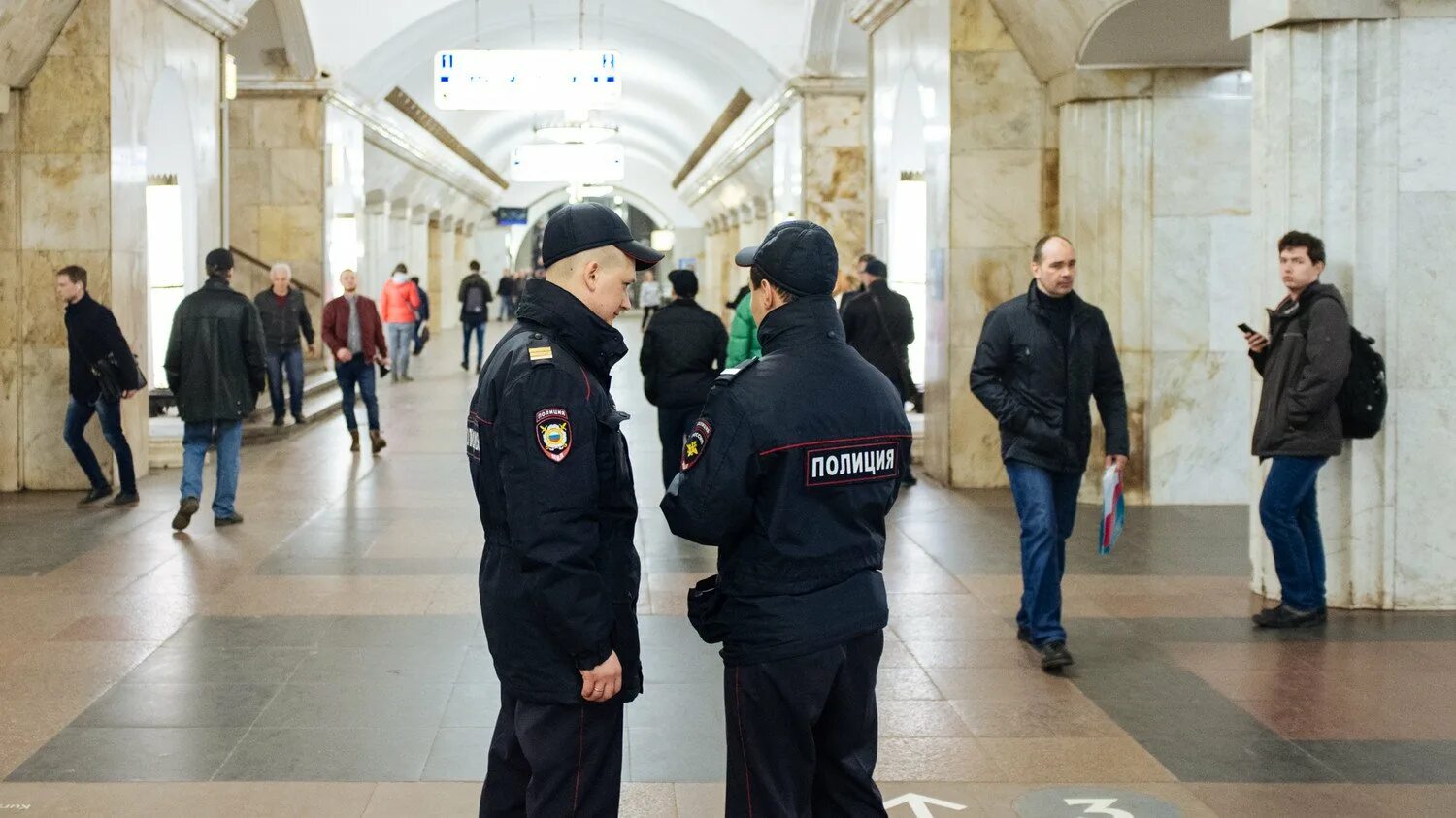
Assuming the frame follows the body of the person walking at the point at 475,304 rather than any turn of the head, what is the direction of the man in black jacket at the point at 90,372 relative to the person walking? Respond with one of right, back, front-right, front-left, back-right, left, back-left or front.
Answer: back

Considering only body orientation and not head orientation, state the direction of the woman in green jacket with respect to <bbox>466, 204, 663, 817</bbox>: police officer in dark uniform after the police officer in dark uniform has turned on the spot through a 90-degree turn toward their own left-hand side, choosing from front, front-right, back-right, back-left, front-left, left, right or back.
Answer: front

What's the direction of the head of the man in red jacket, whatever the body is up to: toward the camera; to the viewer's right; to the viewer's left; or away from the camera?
toward the camera

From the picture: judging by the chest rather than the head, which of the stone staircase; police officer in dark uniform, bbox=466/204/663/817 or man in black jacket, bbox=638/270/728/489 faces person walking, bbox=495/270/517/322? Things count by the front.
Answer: the man in black jacket

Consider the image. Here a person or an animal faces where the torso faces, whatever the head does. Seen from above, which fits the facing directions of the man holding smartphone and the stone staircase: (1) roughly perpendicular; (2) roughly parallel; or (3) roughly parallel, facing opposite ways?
roughly parallel, facing opposite ways

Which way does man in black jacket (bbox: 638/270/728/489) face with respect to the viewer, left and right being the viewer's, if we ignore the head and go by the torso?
facing away from the viewer

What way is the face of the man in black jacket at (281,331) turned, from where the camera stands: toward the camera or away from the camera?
toward the camera

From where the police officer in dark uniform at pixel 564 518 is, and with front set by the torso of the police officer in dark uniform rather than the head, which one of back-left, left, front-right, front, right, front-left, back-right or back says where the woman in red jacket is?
left

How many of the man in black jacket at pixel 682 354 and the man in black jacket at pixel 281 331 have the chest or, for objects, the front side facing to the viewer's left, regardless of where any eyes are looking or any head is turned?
0

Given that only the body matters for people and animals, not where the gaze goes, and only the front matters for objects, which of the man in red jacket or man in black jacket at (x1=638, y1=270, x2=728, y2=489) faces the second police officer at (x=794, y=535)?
the man in red jacket

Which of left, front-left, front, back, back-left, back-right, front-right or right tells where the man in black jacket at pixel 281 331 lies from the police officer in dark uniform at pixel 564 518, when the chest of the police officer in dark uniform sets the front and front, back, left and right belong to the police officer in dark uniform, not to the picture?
left
